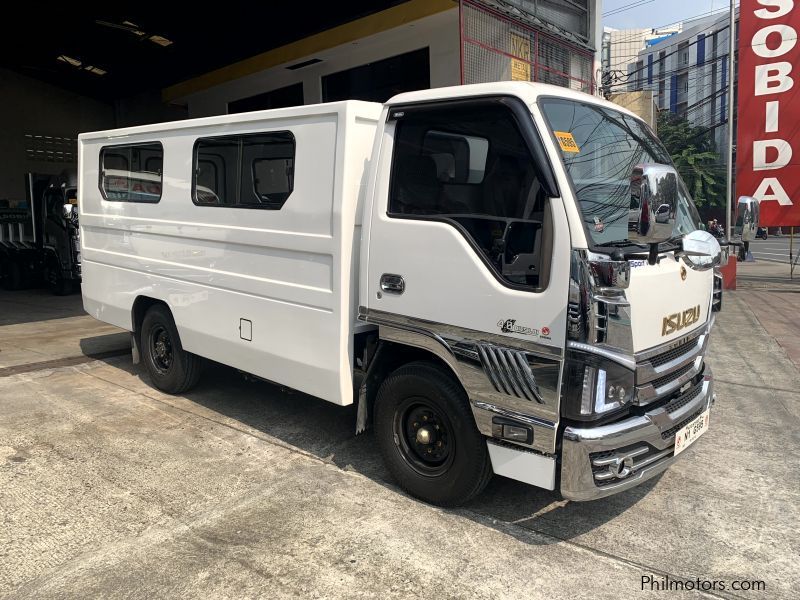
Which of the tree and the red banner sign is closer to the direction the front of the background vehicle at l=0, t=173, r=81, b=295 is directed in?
the red banner sign

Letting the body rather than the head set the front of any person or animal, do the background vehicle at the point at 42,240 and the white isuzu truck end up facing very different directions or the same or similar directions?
same or similar directions

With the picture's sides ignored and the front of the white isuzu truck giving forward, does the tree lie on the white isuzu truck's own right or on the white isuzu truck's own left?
on the white isuzu truck's own left

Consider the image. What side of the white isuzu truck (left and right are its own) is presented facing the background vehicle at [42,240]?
back

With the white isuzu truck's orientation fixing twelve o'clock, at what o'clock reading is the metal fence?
The metal fence is roughly at 8 o'clock from the white isuzu truck.

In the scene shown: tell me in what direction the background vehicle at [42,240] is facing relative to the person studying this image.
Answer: facing the viewer and to the right of the viewer

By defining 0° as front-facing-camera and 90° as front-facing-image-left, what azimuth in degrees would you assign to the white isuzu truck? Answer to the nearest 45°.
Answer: approximately 315°

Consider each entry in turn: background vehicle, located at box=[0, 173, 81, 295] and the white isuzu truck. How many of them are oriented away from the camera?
0
